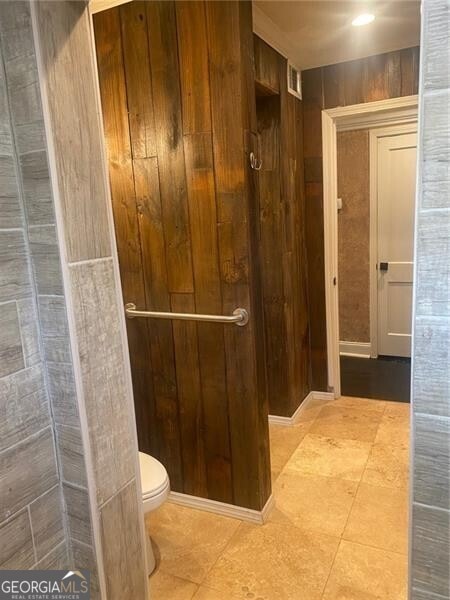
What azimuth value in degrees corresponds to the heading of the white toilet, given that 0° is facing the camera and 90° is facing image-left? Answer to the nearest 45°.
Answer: approximately 315°

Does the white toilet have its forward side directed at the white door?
no

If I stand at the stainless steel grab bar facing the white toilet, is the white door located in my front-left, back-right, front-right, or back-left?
back-left
